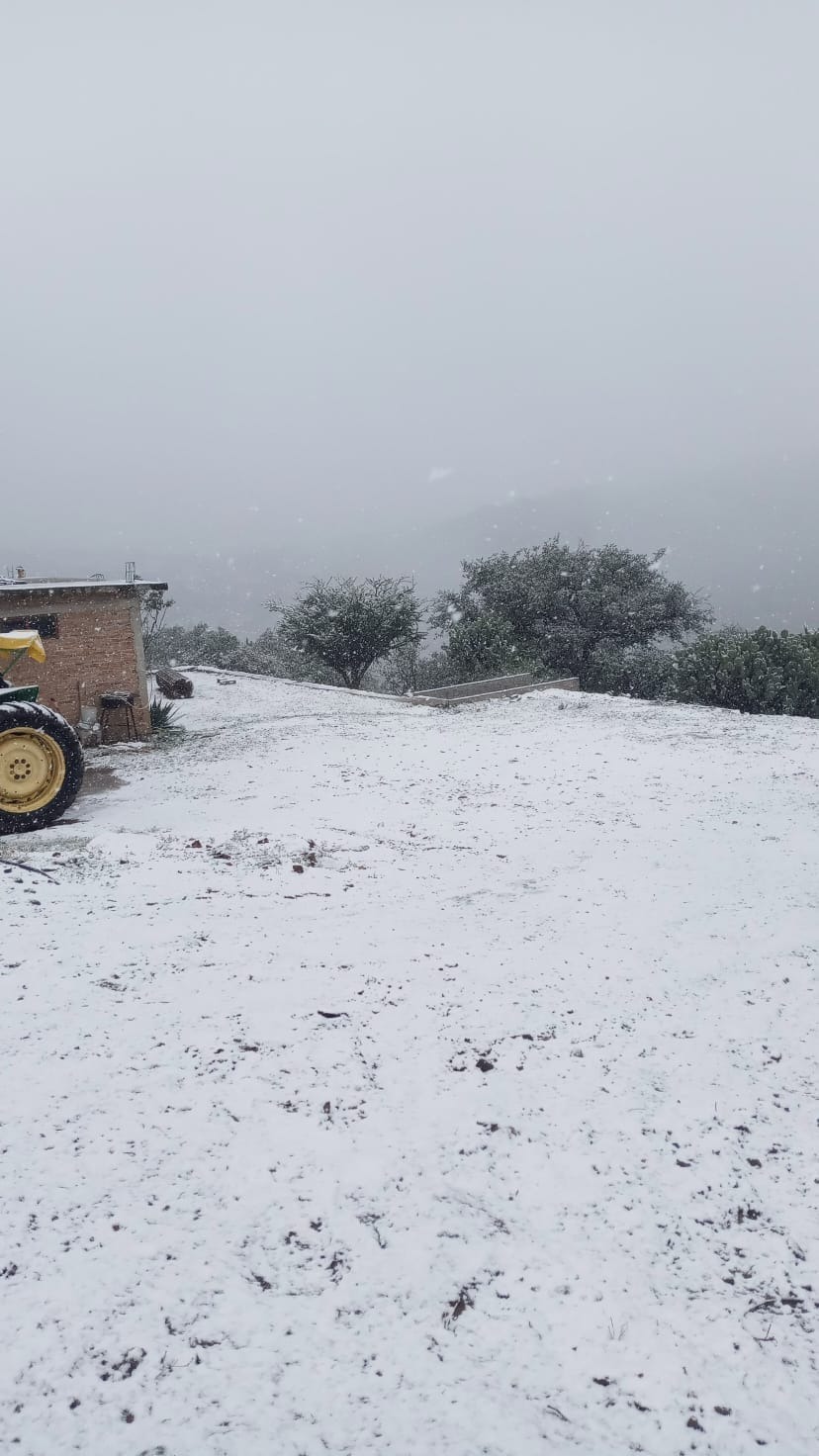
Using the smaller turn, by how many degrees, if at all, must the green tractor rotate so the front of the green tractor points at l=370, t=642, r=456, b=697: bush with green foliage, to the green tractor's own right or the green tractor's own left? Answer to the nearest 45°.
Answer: approximately 135° to the green tractor's own right

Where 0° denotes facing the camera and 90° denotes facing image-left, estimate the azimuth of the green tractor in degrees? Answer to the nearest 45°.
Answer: approximately 90°

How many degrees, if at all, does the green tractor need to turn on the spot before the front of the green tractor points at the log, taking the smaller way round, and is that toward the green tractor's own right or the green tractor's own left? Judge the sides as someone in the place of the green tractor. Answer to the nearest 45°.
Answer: approximately 90° to the green tractor's own right

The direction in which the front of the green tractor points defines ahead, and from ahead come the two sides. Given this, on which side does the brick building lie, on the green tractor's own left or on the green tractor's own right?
on the green tractor's own right

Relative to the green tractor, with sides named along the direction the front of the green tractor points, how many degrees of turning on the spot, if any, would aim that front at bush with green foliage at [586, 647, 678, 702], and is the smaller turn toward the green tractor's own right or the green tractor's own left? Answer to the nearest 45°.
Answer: approximately 135° to the green tractor's own right

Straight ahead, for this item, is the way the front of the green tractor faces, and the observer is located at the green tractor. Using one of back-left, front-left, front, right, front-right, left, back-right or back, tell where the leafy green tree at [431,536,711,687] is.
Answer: back-right

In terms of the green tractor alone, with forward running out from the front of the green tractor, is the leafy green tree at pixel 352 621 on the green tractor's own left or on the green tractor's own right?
on the green tractor's own right

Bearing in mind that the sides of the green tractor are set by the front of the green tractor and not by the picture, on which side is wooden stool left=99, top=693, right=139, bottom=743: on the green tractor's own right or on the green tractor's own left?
on the green tractor's own right
